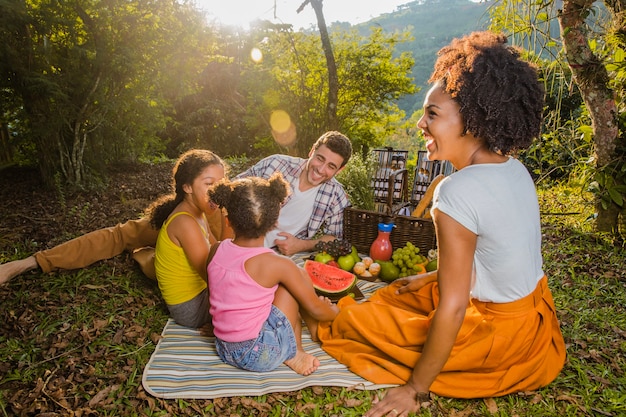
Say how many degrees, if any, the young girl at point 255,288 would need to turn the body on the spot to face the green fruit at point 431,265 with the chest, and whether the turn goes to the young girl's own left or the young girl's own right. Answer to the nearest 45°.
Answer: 0° — they already face it

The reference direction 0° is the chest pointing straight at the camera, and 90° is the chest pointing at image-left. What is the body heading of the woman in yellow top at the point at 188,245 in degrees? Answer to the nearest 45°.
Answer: approximately 270°

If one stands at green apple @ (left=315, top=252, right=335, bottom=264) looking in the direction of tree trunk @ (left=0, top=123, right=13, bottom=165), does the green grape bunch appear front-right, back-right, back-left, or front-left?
back-right

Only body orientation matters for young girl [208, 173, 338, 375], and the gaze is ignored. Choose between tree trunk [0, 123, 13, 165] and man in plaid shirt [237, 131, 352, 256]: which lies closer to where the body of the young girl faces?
the man in plaid shirt

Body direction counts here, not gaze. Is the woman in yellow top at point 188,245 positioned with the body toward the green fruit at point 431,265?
yes

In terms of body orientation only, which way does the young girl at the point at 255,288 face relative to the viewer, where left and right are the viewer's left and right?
facing away from the viewer and to the right of the viewer

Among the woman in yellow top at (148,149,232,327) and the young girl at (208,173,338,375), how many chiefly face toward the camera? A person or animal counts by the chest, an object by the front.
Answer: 0

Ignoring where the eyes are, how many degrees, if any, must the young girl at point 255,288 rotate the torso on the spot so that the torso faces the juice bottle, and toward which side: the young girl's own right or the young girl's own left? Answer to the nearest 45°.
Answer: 0° — they already face it

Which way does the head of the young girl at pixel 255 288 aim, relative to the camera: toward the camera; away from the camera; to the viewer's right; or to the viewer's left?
away from the camera

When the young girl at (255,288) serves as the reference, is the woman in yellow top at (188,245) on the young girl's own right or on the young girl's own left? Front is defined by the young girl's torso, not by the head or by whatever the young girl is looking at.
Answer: on the young girl's own left
